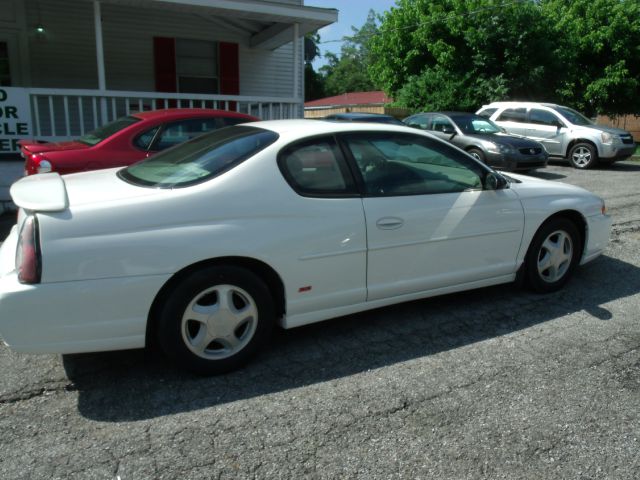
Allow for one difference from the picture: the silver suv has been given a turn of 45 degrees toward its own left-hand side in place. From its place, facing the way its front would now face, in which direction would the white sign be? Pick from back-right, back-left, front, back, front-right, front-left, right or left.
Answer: back-right

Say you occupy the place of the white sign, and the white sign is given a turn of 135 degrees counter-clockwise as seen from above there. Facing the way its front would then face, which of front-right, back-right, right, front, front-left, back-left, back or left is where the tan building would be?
front

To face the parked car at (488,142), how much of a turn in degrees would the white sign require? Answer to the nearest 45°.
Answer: approximately 90° to its left

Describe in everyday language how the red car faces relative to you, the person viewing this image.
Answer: facing away from the viewer and to the right of the viewer

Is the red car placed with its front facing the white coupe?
no

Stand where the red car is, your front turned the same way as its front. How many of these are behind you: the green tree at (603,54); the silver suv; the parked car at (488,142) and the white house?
0

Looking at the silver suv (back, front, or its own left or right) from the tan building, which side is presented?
back

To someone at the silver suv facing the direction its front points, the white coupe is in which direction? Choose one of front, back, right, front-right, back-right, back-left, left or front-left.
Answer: front-right

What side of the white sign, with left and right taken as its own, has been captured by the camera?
front

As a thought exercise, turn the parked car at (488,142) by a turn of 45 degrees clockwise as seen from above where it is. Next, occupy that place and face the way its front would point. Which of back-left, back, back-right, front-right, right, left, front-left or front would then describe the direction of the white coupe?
front

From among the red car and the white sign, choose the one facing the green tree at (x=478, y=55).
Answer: the red car

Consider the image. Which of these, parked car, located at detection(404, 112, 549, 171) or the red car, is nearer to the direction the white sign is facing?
the red car

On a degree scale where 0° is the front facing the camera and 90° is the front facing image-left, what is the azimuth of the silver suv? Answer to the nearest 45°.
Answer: approximately 315°

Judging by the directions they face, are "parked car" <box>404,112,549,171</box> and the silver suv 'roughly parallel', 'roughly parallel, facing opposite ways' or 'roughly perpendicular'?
roughly parallel

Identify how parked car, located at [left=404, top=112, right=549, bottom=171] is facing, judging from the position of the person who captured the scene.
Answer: facing the viewer and to the right of the viewer

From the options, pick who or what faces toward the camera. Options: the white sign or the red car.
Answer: the white sign

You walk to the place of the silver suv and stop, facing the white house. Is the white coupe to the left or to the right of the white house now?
left

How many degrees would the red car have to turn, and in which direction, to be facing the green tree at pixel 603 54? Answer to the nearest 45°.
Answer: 0° — it already faces it

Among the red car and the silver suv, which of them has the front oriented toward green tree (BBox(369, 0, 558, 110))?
the red car

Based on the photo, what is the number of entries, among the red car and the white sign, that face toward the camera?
1

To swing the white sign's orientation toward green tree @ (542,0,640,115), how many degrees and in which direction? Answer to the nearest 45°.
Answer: approximately 90° to its left
